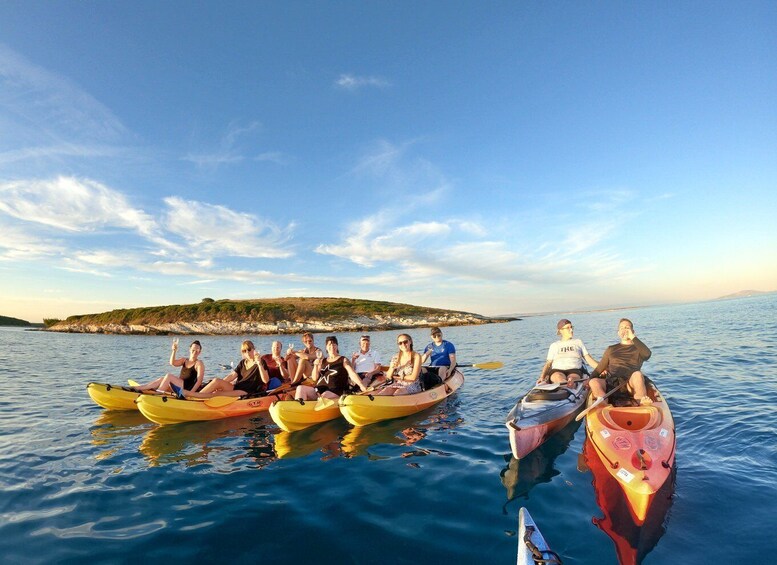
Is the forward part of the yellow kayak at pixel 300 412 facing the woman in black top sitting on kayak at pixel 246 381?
no

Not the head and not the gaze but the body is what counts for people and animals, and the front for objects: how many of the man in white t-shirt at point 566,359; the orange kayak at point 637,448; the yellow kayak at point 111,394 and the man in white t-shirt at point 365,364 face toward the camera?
3

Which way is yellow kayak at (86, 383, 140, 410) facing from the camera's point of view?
to the viewer's left

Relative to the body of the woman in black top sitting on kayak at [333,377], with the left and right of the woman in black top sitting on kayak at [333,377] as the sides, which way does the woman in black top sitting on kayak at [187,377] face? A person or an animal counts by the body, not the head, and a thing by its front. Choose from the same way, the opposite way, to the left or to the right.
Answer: the same way

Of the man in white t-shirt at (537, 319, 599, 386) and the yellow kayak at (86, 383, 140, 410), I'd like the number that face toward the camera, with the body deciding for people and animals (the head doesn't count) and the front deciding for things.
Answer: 1

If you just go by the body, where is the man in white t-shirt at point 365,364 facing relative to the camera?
toward the camera

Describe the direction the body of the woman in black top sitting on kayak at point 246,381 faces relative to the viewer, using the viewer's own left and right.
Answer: facing the viewer and to the left of the viewer

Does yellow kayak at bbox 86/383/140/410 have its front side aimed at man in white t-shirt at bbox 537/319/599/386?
no

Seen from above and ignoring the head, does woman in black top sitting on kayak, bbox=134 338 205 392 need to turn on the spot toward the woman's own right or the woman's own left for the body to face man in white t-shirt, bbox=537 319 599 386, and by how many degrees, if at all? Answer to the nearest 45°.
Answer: approximately 90° to the woman's own left

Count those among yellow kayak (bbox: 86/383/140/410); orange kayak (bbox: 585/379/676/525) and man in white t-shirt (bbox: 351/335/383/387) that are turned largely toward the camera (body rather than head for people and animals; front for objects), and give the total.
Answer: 2

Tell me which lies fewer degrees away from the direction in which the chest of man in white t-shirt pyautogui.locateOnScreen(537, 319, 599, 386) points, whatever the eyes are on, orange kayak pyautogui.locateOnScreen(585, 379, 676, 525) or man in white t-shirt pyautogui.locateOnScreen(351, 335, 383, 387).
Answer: the orange kayak

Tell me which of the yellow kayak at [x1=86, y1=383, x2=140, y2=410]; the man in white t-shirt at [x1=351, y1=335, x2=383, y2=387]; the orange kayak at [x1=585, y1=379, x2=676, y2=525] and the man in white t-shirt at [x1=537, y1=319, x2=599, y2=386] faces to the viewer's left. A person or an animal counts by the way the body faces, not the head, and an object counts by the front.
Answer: the yellow kayak

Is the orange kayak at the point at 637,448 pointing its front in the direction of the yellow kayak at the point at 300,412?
no

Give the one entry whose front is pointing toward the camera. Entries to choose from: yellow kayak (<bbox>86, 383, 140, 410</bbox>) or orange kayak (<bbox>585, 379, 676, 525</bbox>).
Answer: the orange kayak

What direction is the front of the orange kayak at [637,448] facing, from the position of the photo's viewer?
facing the viewer
